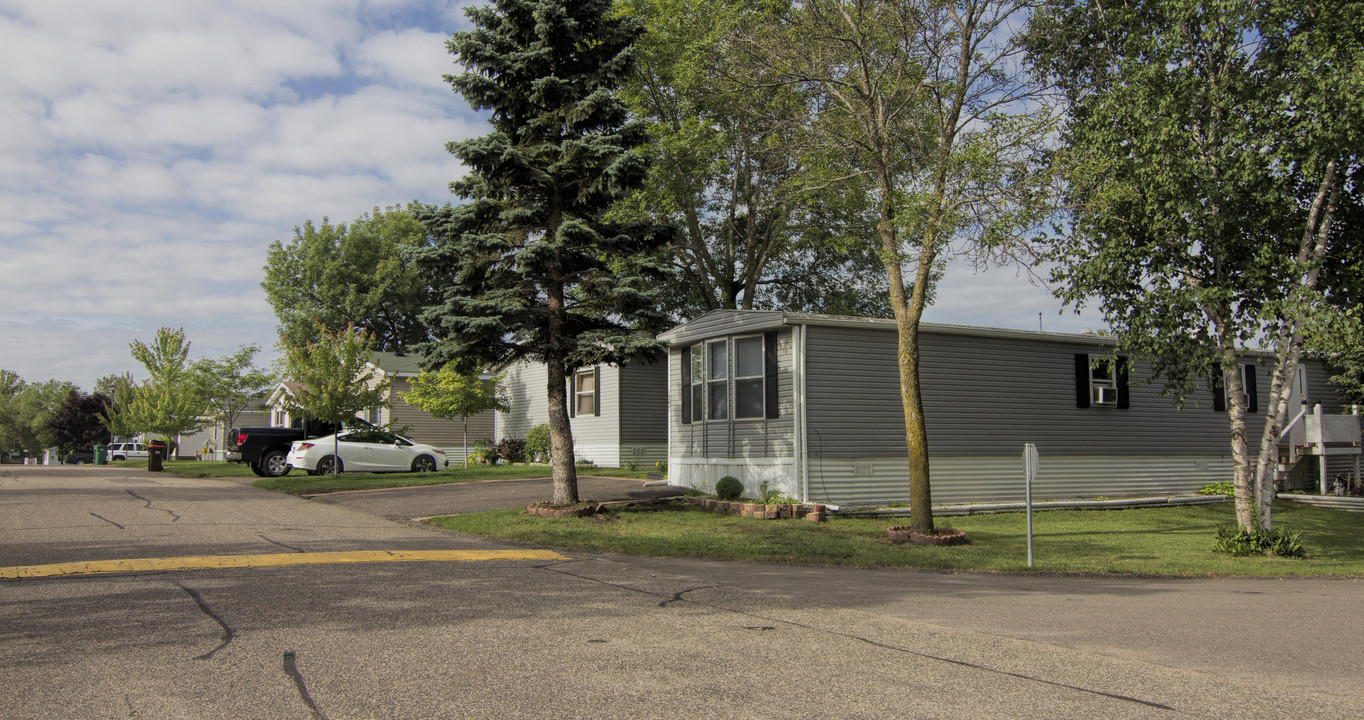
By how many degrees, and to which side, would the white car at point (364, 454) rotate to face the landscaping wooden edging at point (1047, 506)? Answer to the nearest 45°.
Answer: approximately 45° to its right

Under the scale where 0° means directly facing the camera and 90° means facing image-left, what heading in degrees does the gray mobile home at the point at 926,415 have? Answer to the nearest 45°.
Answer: approximately 45°

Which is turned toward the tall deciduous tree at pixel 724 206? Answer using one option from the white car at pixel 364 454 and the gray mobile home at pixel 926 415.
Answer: the white car

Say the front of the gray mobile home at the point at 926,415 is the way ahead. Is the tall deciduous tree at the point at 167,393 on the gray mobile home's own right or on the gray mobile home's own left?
on the gray mobile home's own right

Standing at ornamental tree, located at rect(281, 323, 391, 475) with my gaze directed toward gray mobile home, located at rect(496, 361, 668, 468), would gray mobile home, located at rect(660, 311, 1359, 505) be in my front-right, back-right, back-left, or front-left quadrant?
front-right

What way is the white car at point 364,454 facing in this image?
to the viewer's right

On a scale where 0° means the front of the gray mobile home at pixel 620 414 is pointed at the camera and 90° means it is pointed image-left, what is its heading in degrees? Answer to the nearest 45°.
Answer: approximately 45°

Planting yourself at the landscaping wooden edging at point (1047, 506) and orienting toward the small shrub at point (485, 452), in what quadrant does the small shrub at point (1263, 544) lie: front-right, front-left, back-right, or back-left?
back-left

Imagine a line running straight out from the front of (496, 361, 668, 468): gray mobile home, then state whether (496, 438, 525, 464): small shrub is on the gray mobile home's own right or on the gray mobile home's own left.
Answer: on the gray mobile home's own right

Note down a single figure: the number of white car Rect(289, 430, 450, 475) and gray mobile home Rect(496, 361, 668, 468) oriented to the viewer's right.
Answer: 1
